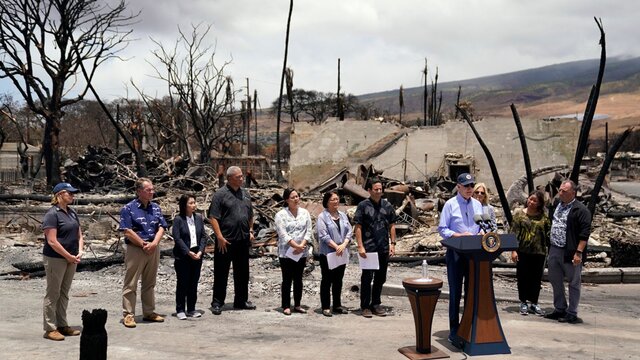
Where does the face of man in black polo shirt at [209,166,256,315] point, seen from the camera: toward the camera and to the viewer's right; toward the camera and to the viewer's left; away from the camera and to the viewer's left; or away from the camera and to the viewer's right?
toward the camera and to the viewer's right

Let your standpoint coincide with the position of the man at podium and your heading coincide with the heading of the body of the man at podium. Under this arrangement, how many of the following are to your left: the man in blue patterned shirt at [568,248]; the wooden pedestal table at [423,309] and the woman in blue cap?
1

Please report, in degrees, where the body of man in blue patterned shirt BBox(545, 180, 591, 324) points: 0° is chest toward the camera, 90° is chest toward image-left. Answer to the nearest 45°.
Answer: approximately 45°

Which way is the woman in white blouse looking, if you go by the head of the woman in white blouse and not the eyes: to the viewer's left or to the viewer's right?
to the viewer's right

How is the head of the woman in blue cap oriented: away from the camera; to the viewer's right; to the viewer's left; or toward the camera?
to the viewer's right

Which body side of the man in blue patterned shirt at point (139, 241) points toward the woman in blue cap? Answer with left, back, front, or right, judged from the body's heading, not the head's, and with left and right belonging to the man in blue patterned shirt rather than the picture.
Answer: right

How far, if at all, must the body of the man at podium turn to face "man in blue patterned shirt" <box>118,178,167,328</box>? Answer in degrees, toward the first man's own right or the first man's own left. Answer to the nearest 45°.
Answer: approximately 135° to the first man's own right

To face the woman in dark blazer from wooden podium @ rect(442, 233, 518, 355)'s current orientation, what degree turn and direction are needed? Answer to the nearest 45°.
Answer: approximately 135° to its right

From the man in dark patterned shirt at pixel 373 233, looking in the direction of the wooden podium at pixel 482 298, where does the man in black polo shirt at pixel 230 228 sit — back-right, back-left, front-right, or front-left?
back-right

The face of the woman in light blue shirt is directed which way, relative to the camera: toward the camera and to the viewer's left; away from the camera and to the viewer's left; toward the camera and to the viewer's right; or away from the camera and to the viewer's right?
toward the camera and to the viewer's right

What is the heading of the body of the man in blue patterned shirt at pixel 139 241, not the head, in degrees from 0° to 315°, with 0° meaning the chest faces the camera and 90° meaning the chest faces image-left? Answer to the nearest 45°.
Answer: approximately 315°

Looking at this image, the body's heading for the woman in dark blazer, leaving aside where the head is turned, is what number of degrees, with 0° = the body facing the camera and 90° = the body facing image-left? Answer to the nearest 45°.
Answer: approximately 315°

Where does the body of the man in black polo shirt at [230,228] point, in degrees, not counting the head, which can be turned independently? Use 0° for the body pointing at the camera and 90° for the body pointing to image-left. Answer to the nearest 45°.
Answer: approximately 315°
